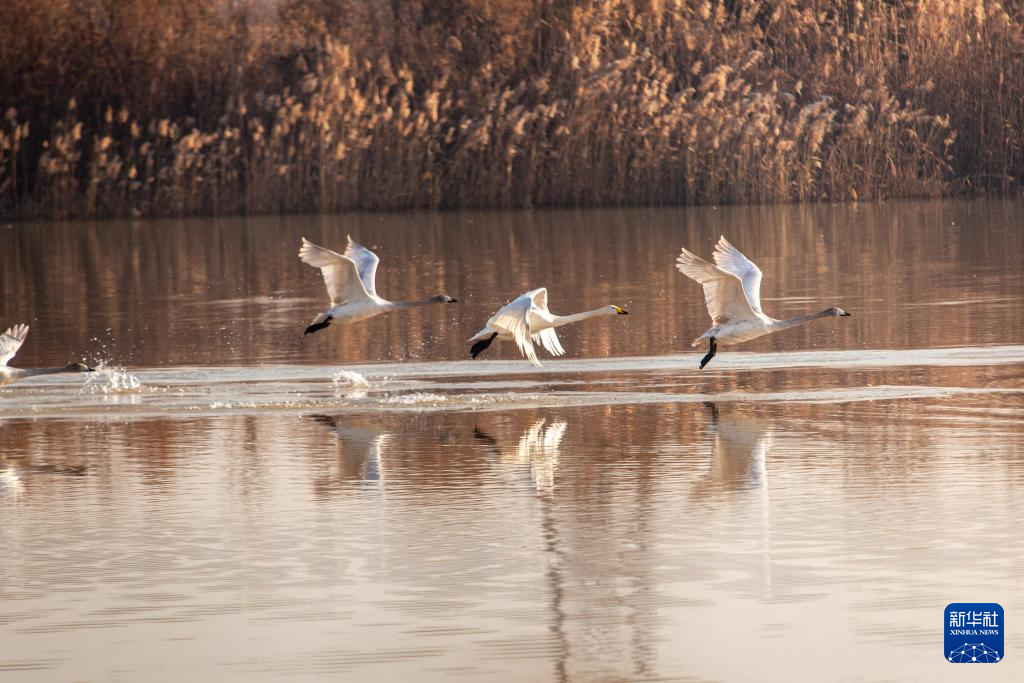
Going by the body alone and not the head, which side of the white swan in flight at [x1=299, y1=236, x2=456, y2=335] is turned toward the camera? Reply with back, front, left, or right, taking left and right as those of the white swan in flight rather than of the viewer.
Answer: right

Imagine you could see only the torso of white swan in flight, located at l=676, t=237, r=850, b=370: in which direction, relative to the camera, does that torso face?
to the viewer's right

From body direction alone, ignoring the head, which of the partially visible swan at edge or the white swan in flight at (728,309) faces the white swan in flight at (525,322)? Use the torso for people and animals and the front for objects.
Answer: the partially visible swan at edge

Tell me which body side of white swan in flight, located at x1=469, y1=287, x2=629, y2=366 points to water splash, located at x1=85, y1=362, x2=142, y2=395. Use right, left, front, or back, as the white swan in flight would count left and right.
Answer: back

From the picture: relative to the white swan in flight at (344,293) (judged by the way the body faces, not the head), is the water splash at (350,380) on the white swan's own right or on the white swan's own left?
on the white swan's own right

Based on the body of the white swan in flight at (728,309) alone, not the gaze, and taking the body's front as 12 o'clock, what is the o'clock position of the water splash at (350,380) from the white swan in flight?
The water splash is roughly at 6 o'clock from the white swan in flight.

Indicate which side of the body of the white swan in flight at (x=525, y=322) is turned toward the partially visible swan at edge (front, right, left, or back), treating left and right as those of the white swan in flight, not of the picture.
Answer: back

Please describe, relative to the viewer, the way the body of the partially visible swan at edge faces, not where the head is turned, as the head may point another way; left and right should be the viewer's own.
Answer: facing to the right of the viewer

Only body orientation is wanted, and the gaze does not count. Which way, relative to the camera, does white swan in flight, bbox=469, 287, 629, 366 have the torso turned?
to the viewer's right

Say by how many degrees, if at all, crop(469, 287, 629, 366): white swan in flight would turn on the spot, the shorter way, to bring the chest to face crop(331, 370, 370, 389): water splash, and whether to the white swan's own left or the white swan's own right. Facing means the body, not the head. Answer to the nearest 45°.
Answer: approximately 135° to the white swan's own left

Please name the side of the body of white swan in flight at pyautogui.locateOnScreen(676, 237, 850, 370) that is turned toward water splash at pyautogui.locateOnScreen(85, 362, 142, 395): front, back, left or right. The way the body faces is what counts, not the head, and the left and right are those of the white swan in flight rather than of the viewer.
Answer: back
